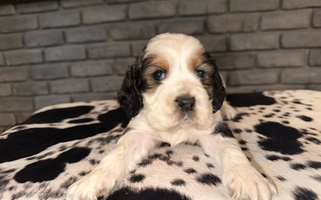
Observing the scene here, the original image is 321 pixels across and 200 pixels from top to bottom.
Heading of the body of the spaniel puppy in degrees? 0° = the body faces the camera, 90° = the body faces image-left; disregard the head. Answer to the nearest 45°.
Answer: approximately 0°
